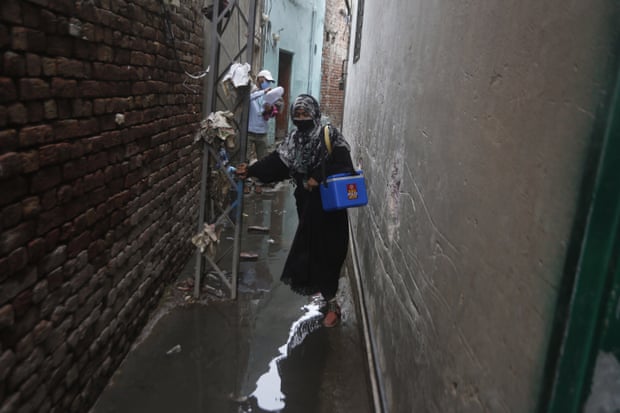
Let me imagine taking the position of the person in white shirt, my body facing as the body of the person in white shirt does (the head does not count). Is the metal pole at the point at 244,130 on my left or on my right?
on my right

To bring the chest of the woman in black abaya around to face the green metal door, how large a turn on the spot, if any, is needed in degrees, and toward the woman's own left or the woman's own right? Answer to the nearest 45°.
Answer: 0° — they already face it

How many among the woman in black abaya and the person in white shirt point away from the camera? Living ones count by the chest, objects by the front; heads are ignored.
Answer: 0

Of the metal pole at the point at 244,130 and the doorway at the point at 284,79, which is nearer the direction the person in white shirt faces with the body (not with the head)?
the metal pole

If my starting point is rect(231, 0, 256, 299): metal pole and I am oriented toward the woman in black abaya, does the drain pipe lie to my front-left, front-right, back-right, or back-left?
front-right

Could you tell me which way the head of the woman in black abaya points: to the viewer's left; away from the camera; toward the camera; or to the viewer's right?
toward the camera

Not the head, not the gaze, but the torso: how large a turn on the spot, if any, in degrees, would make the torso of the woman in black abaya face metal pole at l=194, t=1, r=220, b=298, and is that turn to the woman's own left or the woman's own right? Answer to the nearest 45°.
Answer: approximately 90° to the woman's own right

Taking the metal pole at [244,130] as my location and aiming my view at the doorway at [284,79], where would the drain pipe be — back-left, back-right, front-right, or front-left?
back-right

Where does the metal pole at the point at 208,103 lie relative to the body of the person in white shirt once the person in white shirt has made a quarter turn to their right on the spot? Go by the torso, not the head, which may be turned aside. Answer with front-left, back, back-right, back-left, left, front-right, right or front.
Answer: front-left

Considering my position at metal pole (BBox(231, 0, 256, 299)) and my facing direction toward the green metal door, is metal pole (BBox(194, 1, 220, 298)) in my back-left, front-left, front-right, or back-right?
back-right

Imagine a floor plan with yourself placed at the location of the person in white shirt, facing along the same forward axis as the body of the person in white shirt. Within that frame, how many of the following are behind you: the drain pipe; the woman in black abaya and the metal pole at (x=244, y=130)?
0

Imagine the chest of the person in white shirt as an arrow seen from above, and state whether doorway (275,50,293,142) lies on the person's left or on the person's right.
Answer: on the person's left

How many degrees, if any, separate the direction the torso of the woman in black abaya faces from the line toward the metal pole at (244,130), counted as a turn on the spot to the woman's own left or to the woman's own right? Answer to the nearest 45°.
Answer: approximately 90° to the woman's own right

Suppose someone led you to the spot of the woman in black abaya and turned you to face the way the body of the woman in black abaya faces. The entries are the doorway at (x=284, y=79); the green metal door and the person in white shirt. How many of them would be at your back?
2

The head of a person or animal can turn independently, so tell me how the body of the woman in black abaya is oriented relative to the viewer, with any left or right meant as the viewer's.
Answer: facing the viewer

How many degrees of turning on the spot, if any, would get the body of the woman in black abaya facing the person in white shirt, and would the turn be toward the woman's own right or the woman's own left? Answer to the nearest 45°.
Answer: approximately 180°

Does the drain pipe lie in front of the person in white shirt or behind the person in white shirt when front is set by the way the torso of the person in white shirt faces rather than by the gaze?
in front
